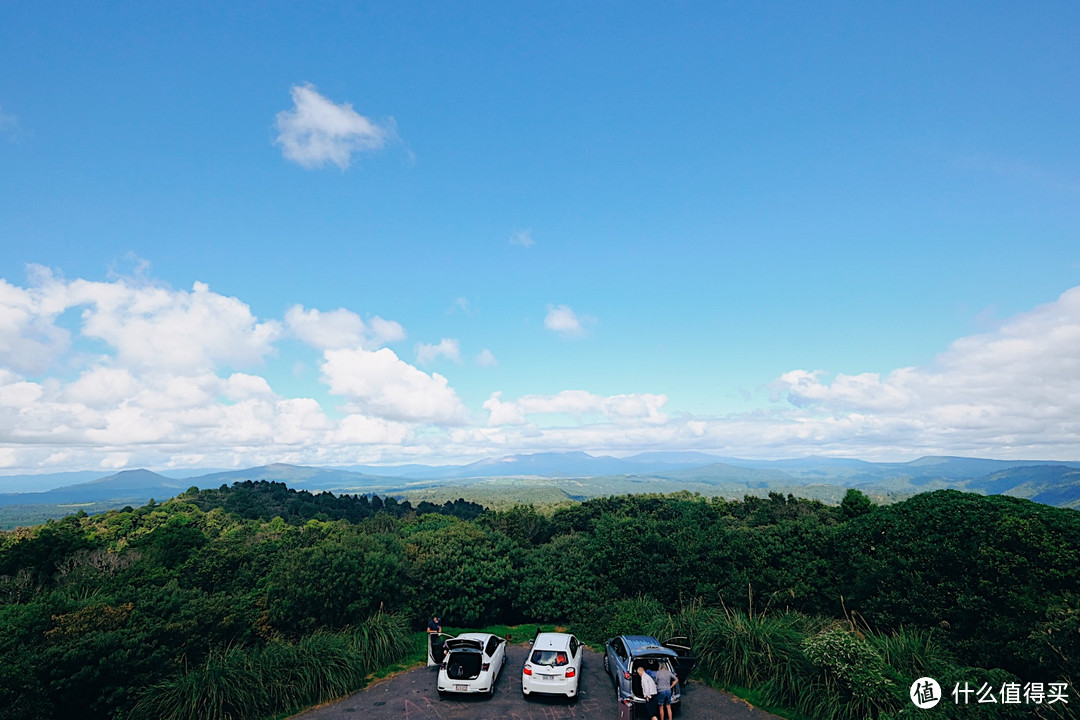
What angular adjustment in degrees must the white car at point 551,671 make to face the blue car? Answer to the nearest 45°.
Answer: approximately 90° to its right

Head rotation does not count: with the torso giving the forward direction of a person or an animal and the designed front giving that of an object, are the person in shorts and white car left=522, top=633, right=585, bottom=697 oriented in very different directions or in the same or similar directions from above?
same or similar directions

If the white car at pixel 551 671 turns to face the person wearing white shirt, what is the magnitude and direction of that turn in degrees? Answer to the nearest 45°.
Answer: approximately 135° to its right

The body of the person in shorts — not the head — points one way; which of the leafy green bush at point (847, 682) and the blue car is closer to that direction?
the blue car

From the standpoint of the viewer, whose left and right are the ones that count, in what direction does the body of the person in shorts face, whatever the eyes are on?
facing away from the viewer

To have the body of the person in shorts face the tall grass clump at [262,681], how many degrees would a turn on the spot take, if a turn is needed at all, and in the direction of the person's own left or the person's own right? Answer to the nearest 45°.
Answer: approximately 90° to the person's own left

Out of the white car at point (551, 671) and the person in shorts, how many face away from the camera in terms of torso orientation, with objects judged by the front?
2

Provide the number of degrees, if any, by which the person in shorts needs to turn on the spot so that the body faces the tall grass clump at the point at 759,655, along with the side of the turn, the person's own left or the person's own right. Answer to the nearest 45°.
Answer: approximately 45° to the person's own right

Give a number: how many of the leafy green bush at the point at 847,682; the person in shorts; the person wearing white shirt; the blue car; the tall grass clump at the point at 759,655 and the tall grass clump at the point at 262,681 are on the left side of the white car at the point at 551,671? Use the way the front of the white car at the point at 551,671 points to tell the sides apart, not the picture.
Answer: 1

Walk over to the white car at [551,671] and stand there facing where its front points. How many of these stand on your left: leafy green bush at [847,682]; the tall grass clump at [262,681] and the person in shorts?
1

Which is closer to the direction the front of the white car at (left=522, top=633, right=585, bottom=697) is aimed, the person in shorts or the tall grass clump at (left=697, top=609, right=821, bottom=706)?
the tall grass clump

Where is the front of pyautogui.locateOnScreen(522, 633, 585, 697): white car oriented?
away from the camera

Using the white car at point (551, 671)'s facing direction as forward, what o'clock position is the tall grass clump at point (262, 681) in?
The tall grass clump is roughly at 9 o'clock from the white car.
